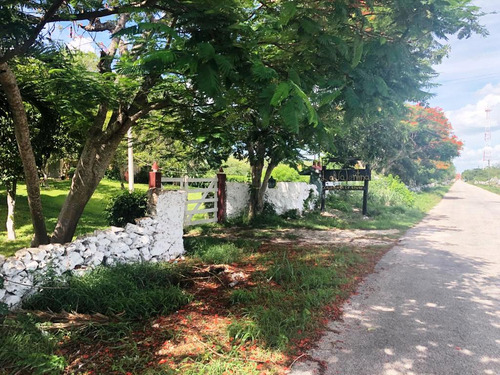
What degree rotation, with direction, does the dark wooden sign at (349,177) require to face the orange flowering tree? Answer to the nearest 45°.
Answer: approximately 180°

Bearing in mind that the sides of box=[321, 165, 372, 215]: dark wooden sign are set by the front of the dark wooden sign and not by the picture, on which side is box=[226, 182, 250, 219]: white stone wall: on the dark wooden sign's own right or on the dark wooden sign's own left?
on the dark wooden sign's own right

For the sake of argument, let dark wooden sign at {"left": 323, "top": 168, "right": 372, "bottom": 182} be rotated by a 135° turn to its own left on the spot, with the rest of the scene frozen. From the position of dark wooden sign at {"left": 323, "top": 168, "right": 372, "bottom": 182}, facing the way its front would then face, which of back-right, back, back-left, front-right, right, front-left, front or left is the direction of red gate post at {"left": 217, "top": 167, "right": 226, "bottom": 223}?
back

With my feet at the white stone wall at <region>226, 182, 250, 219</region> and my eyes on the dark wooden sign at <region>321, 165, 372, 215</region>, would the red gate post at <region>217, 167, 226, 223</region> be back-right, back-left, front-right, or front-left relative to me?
back-right

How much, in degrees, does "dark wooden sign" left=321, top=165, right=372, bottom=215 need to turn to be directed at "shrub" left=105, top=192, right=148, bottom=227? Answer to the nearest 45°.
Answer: approximately 45° to its right

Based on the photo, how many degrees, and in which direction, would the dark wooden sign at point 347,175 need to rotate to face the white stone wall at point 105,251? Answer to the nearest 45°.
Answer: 0° — it already faces it

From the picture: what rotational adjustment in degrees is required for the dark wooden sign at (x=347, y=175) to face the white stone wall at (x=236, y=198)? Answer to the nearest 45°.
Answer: approximately 45° to its right

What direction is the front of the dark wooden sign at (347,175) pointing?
toward the camera

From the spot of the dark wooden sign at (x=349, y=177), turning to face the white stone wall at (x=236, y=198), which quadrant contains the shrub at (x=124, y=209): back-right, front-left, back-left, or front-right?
front-left

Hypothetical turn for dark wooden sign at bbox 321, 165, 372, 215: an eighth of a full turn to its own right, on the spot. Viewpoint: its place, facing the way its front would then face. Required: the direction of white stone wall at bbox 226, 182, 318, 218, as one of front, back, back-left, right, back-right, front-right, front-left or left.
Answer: front

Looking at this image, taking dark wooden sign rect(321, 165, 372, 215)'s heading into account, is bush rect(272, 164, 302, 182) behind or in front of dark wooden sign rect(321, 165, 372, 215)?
behind

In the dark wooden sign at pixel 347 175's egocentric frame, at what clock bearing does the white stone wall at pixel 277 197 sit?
The white stone wall is roughly at 2 o'clock from the dark wooden sign.

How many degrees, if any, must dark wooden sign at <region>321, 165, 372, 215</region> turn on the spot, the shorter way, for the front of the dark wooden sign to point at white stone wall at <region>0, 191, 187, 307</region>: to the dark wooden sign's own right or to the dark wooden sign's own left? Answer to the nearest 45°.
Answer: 0° — it already faces it
